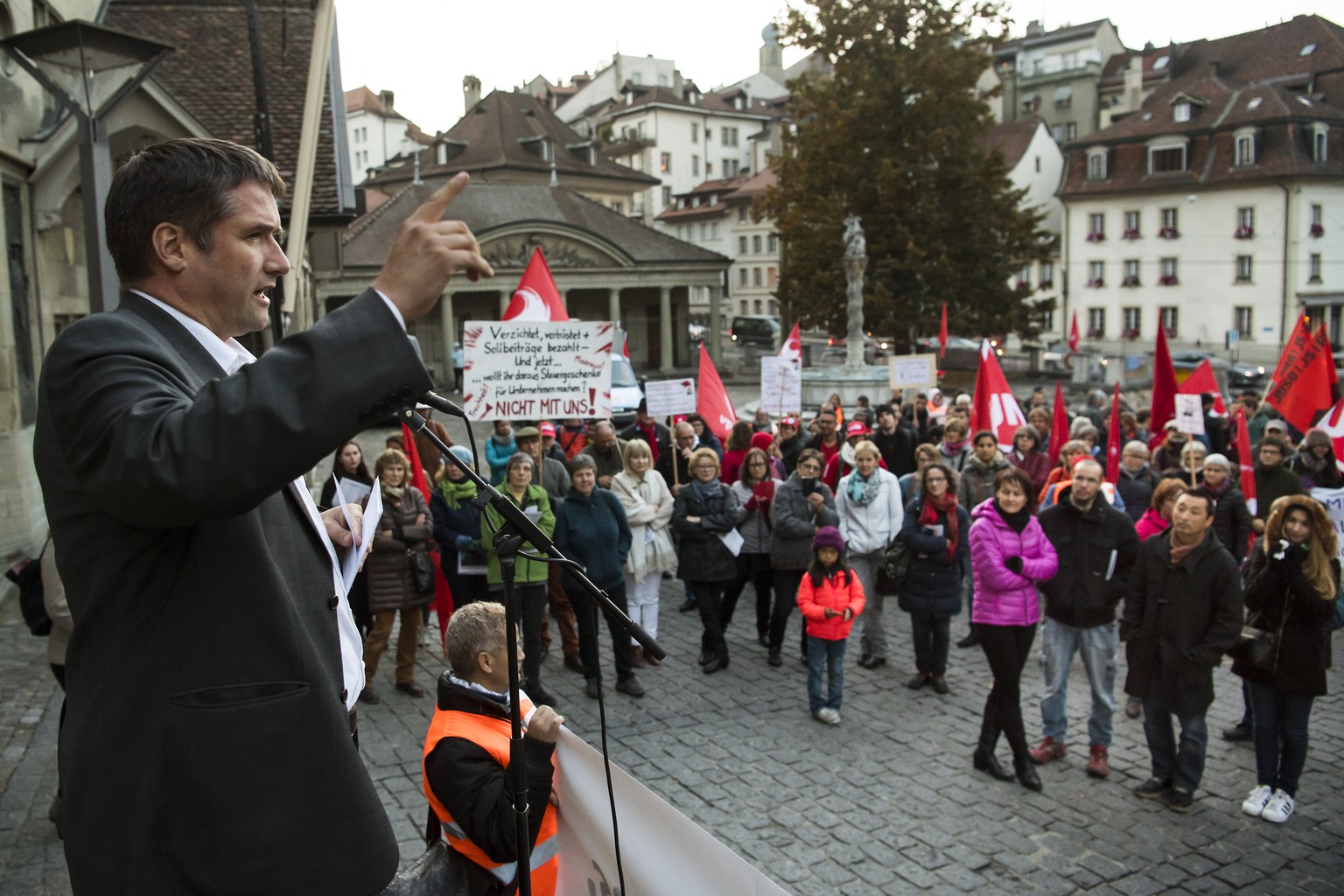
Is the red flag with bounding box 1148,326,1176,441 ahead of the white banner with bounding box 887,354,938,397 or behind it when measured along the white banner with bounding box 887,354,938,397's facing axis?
ahead

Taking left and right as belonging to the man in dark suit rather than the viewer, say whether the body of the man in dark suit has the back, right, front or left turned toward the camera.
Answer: right

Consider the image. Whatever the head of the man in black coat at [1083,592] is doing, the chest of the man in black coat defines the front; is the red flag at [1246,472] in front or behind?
behind

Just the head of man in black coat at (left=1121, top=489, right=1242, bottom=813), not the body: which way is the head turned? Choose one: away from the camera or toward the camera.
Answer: toward the camera

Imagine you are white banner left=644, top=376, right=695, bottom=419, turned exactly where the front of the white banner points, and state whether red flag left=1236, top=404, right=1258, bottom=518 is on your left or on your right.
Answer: on your left

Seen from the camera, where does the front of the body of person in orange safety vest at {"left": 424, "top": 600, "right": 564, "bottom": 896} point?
to the viewer's right

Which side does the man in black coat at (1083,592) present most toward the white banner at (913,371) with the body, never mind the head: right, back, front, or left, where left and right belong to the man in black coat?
back

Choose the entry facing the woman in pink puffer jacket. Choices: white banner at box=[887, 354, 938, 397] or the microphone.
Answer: the white banner

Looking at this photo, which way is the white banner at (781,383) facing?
toward the camera

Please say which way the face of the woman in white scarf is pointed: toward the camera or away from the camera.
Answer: toward the camera

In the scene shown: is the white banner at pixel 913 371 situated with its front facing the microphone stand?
yes

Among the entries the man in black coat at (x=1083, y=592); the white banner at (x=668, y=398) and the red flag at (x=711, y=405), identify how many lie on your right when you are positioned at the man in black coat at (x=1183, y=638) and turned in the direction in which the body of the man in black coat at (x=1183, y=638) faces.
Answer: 3

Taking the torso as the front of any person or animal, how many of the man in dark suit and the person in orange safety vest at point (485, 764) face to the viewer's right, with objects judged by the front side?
2

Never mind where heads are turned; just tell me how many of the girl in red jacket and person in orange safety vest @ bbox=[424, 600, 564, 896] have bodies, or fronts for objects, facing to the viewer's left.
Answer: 0

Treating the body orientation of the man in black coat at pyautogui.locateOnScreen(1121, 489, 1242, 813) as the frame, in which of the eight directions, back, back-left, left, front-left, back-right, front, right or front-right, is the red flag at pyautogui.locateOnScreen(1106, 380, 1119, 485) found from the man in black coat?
back-right

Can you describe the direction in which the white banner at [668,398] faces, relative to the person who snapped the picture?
facing the viewer

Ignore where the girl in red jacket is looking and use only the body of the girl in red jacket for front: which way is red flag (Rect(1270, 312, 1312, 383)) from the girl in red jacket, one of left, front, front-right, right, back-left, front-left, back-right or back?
back-left

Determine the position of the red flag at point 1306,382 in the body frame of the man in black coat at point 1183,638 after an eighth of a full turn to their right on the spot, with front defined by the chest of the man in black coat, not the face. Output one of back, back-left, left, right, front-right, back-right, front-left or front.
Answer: right

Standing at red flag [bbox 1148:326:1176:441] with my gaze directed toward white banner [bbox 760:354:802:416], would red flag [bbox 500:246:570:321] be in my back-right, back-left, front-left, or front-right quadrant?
front-left
